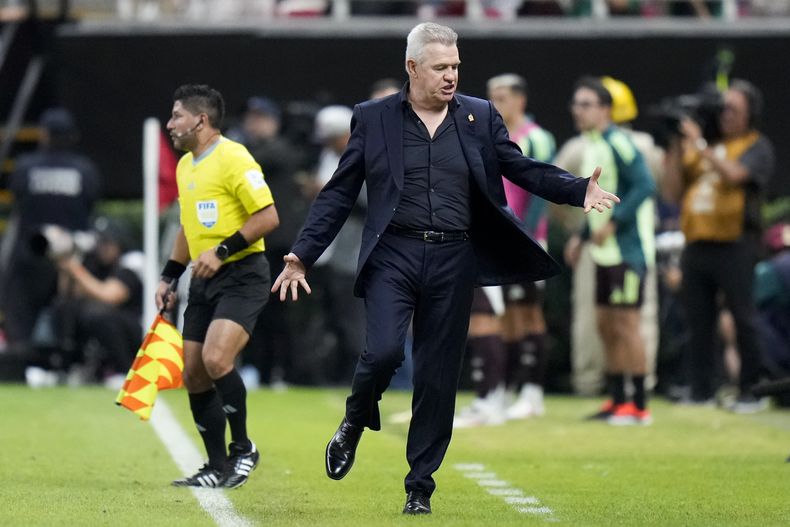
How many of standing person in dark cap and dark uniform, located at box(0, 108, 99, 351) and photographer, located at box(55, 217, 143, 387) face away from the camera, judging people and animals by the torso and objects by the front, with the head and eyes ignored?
1

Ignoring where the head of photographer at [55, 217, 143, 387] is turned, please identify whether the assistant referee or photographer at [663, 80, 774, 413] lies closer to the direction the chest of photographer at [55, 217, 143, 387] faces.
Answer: the assistant referee

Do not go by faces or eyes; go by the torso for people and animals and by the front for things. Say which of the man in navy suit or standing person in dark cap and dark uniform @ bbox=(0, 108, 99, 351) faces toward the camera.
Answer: the man in navy suit

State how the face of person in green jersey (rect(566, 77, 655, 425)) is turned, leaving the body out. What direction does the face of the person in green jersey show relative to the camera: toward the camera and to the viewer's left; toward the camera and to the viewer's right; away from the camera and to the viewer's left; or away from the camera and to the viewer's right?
toward the camera and to the viewer's left

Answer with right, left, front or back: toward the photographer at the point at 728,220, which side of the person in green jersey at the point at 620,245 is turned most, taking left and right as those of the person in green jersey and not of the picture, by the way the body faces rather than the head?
back

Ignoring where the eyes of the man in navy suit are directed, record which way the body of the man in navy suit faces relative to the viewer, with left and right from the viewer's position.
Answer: facing the viewer

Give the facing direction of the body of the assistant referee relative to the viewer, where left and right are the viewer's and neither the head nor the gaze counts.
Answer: facing the viewer and to the left of the viewer

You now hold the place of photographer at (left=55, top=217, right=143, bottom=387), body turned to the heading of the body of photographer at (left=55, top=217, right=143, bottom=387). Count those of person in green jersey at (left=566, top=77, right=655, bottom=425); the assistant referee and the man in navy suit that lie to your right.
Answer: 0

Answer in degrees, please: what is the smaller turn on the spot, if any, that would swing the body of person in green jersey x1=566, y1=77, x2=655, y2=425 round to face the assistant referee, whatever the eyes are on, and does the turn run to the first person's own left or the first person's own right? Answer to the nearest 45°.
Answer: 0° — they already face them

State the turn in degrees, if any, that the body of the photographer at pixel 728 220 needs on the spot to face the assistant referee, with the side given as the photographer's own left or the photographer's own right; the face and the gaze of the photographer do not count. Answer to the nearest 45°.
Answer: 0° — they already face them

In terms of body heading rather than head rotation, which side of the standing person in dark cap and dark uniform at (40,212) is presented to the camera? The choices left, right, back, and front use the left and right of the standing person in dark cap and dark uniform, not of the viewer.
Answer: back

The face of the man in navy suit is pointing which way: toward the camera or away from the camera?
toward the camera

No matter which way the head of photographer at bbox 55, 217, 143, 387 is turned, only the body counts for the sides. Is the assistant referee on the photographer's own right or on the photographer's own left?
on the photographer's own left

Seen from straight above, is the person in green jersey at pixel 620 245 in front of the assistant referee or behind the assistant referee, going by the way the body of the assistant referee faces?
behind
